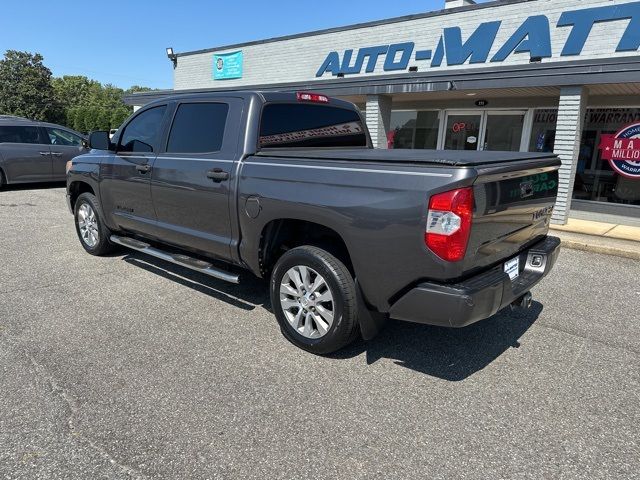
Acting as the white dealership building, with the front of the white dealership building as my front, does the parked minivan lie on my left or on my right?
on my right

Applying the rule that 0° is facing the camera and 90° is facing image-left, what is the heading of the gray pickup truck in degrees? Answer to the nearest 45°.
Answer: approximately 135°

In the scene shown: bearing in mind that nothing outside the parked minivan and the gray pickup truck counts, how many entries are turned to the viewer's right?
1

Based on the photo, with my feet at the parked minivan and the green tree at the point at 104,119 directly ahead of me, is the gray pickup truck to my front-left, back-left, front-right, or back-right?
back-right

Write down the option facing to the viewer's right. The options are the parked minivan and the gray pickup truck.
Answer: the parked minivan

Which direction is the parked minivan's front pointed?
to the viewer's right

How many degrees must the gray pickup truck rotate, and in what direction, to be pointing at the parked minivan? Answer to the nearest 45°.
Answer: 0° — it already faces it

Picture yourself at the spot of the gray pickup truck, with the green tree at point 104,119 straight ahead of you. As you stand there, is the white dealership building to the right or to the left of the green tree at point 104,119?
right

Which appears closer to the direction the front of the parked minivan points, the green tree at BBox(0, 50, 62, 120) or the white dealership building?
the white dealership building

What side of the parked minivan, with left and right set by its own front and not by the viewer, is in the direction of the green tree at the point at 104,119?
left

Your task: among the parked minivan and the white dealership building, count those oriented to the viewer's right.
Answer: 1
